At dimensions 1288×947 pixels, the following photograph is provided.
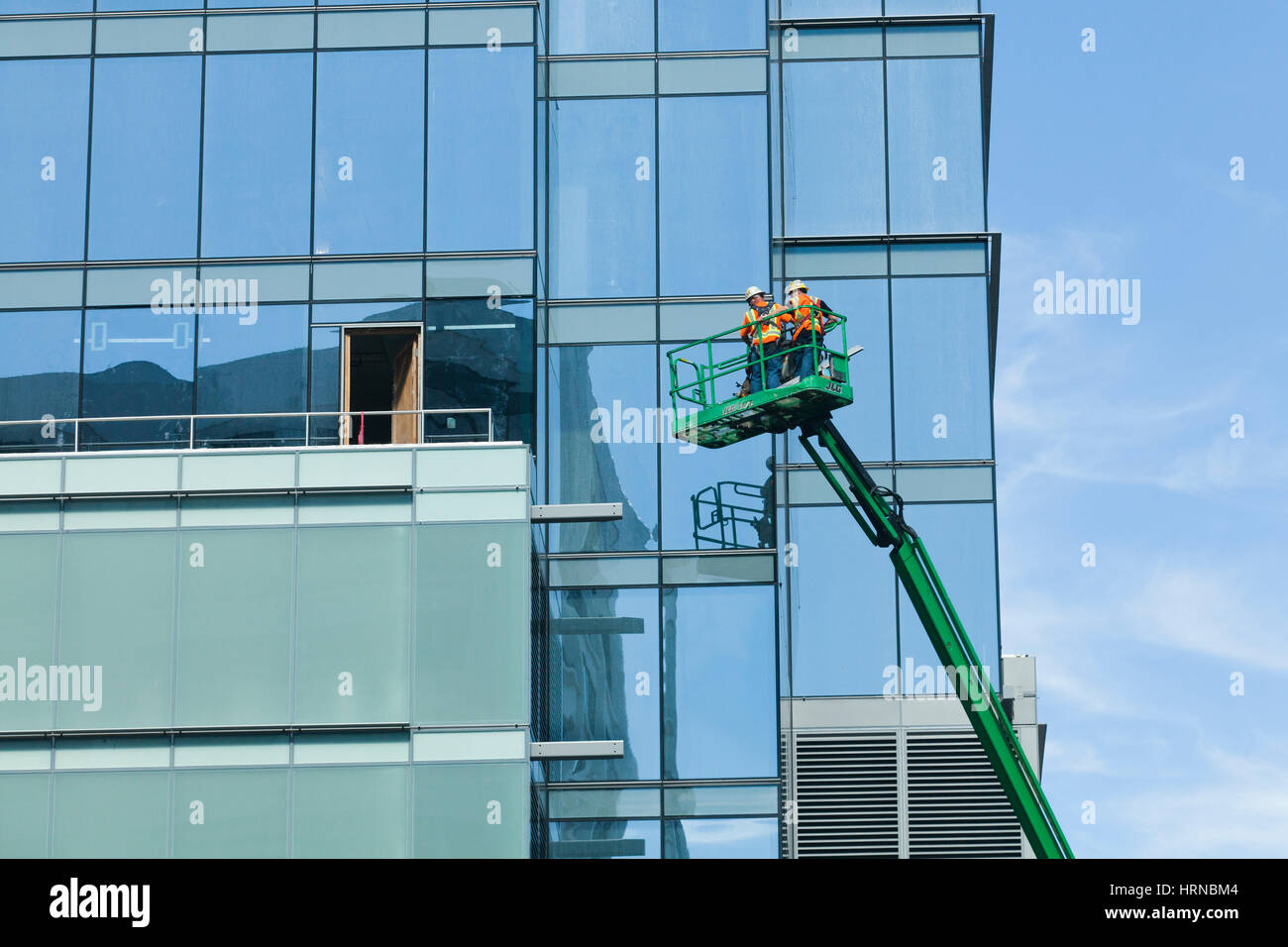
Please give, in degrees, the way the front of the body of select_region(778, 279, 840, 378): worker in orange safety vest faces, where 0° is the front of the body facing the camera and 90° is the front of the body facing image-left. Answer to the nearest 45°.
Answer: approximately 135°

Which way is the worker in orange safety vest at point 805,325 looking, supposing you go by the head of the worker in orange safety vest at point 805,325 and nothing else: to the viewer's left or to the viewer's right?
to the viewer's left

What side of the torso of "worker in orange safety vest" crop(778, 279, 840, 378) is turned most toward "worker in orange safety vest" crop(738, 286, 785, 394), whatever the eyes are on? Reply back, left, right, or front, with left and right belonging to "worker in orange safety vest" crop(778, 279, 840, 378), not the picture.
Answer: front
